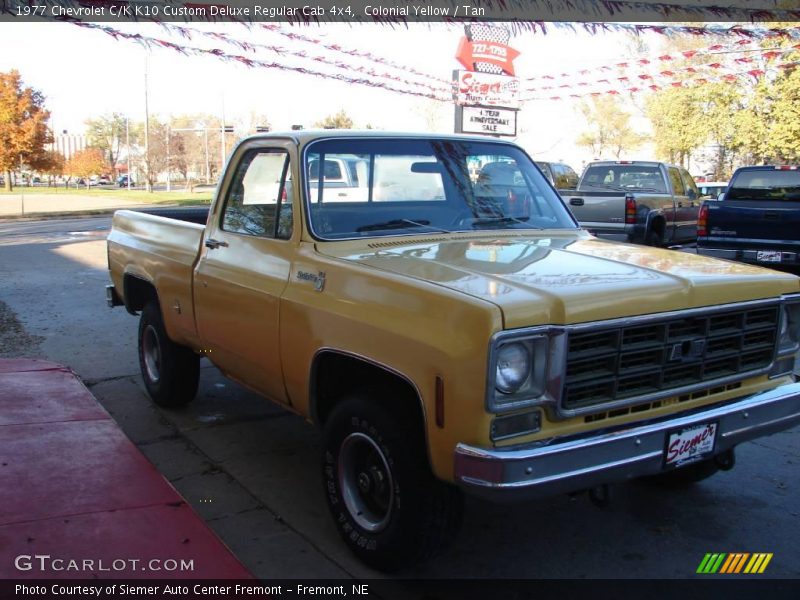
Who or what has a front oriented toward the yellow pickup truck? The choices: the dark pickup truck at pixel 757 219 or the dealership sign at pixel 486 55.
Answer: the dealership sign

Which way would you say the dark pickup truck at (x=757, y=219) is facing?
away from the camera

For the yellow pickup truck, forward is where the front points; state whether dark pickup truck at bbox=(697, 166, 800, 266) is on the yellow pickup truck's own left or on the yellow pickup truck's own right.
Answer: on the yellow pickup truck's own left

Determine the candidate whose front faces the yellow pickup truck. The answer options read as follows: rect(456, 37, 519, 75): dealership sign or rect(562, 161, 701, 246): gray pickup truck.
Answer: the dealership sign

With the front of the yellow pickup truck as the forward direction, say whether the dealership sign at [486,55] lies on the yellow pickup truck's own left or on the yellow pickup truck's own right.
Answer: on the yellow pickup truck's own left

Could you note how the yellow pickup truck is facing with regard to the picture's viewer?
facing the viewer and to the right of the viewer

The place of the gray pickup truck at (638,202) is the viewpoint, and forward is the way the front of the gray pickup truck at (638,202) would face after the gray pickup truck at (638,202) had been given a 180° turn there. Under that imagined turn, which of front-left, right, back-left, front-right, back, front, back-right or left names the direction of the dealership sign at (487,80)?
right

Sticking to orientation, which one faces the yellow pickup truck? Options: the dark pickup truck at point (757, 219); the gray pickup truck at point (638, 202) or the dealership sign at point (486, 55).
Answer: the dealership sign

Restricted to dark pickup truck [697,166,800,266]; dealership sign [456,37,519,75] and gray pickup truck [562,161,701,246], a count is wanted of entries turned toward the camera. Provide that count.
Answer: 1

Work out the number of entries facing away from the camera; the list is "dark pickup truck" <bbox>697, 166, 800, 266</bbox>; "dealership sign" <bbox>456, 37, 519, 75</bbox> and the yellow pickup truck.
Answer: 1

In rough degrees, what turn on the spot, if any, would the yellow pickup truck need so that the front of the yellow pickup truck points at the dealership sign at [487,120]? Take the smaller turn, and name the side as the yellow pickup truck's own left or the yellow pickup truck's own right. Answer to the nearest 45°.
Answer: approximately 135° to the yellow pickup truck's own left

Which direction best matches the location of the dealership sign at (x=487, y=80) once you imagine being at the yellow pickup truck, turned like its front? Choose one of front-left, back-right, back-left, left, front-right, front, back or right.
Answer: back-left

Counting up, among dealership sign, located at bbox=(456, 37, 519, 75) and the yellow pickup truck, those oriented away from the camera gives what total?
0

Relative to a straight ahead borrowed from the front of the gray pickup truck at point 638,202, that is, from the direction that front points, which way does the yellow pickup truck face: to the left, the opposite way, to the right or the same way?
to the right
